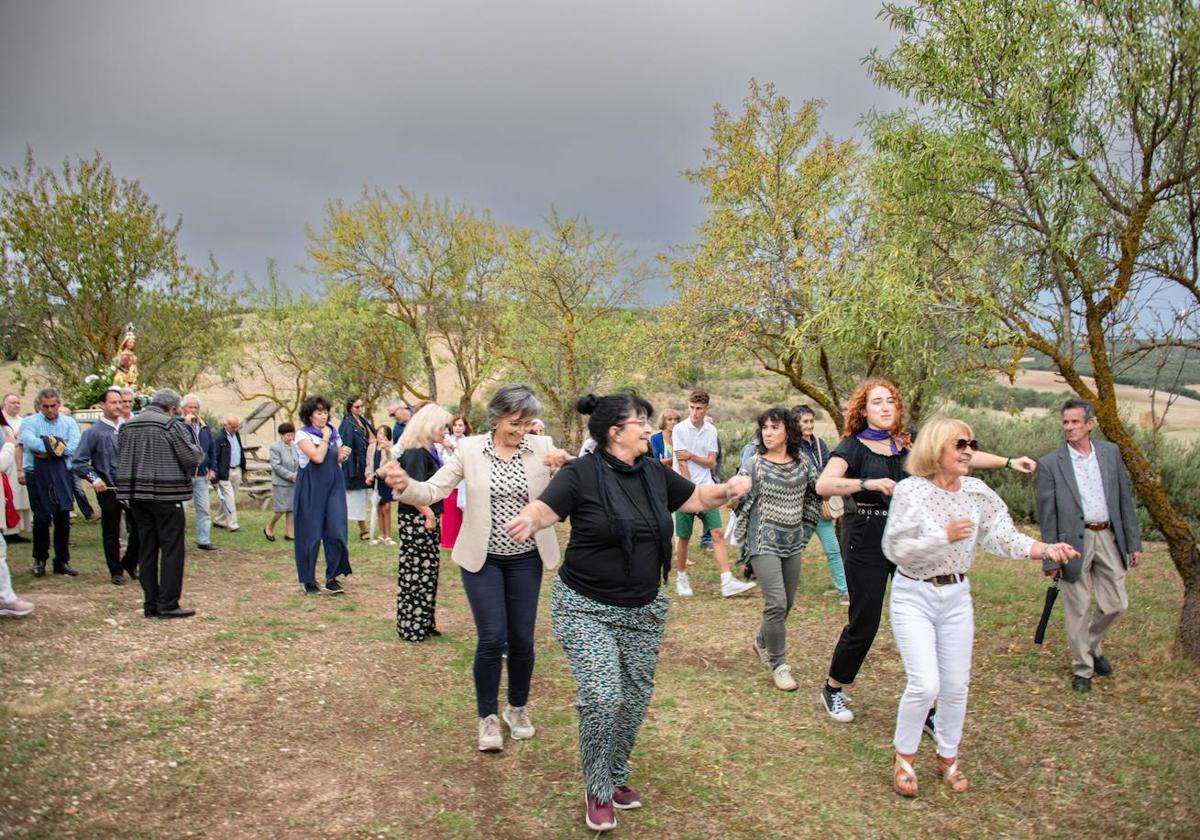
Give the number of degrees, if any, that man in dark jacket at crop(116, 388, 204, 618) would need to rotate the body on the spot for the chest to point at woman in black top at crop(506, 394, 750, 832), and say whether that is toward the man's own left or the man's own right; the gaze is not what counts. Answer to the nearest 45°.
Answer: approximately 135° to the man's own right

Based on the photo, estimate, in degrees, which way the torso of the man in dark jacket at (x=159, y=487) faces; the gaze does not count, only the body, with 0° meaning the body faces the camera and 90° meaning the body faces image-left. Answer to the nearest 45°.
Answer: approximately 225°

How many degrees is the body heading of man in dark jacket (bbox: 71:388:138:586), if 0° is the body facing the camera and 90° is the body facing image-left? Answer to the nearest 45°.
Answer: approximately 315°

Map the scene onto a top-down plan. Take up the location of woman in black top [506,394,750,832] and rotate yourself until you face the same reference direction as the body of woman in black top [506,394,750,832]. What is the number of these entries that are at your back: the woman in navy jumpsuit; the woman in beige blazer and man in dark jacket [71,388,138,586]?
3
